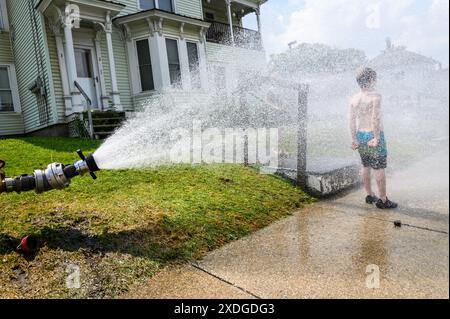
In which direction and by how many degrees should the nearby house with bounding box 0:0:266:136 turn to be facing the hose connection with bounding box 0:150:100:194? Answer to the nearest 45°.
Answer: approximately 45° to its right
